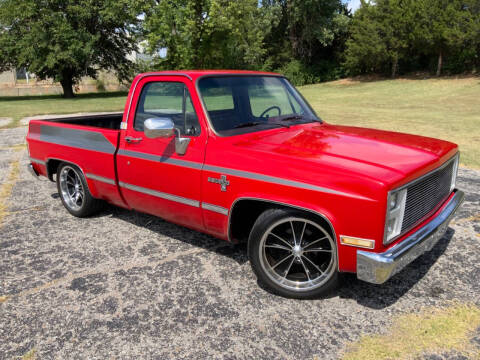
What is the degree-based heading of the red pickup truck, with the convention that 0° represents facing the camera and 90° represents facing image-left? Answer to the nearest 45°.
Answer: approximately 315°

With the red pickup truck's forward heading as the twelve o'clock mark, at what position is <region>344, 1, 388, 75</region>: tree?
The tree is roughly at 8 o'clock from the red pickup truck.

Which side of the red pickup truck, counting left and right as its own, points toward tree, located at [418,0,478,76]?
left
